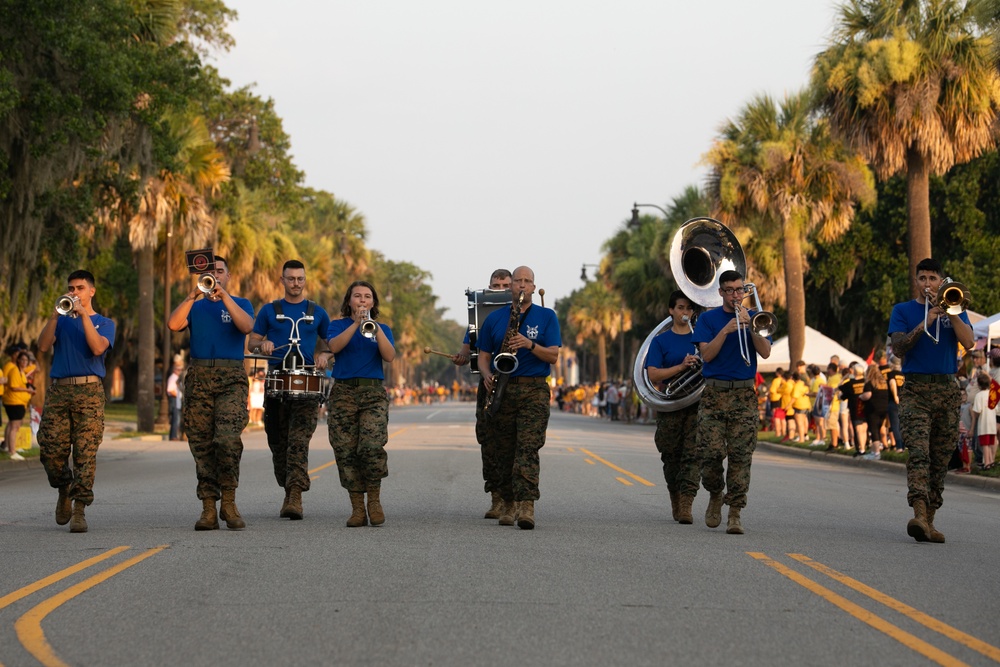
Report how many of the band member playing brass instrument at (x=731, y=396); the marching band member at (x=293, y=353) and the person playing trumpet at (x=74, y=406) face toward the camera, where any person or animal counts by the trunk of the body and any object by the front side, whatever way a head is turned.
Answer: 3

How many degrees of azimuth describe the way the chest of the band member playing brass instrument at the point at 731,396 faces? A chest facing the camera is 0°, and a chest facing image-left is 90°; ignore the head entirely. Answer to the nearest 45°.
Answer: approximately 0°

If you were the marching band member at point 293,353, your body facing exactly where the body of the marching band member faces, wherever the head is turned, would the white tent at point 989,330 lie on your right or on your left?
on your left

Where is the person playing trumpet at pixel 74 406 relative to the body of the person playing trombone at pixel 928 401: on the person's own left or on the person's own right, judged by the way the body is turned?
on the person's own right

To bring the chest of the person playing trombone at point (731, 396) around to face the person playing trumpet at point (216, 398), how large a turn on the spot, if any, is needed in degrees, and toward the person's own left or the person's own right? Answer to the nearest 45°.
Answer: approximately 90° to the person's own right
